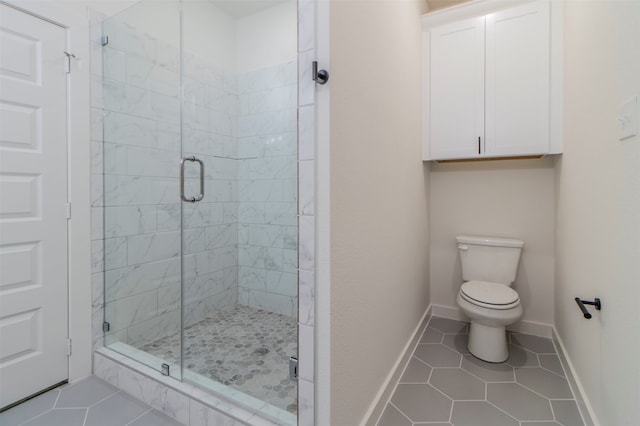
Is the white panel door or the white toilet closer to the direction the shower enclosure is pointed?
the white panel door

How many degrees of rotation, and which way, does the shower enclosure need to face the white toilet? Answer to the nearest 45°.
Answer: approximately 90° to its left

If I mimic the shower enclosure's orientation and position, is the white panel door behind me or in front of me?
in front

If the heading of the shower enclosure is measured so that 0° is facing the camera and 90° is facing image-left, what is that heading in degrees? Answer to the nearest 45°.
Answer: approximately 45°
